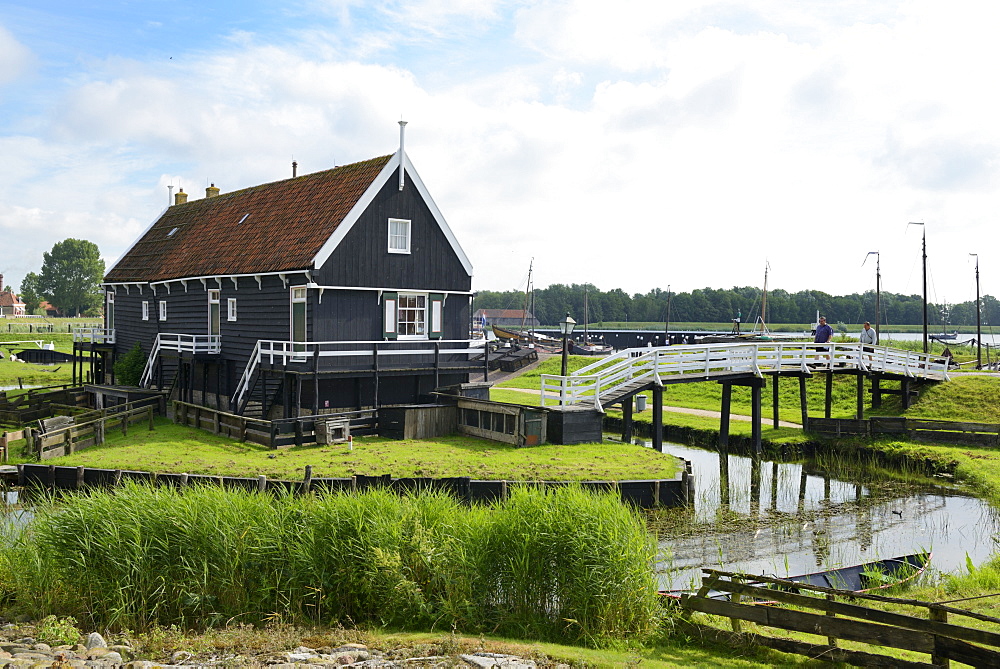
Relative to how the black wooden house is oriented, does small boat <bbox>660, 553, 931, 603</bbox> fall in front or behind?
in front

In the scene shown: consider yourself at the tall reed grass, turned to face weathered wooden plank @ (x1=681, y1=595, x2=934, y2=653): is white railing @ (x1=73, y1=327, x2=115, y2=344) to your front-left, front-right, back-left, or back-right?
back-left

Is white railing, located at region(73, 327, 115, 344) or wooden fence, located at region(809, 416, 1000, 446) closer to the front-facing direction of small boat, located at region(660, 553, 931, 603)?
the wooden fence

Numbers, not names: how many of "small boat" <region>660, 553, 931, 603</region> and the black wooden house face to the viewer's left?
0

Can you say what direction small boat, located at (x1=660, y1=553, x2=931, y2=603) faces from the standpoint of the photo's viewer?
facing to the right of the viewer

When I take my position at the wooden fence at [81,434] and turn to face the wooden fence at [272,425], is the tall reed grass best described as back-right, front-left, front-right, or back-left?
front-right

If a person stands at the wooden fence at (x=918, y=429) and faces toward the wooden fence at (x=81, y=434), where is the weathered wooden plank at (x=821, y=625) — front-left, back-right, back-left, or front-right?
front-left

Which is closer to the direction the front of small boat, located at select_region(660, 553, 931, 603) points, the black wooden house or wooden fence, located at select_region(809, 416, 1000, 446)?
the wooden fence

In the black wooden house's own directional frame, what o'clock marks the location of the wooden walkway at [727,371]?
The wooden walkway is roughly at 11 o'clock from the black wooden house.

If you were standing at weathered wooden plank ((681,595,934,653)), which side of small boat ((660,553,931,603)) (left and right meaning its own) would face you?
right

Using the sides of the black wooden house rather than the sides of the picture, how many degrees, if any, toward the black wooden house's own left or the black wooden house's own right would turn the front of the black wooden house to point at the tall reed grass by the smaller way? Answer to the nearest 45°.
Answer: approximately 45° to the black wooden house's own right

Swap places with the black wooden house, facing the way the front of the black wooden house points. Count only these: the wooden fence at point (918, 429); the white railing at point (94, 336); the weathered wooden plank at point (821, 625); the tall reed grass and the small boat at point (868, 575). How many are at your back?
1
